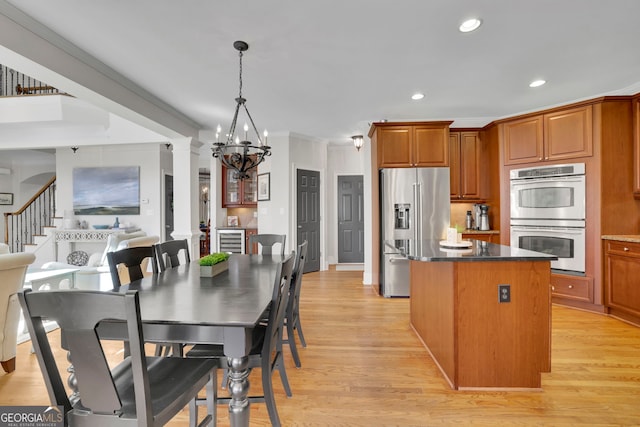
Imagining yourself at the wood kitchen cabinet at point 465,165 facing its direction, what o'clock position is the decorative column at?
The decorative column is roughly at 2 o'clock from the wood kitchen cabinet.

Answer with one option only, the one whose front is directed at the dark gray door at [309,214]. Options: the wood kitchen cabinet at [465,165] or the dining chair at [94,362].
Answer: the dining chair

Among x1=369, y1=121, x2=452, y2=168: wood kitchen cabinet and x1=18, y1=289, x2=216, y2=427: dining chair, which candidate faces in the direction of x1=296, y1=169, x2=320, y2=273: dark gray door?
the dining chair

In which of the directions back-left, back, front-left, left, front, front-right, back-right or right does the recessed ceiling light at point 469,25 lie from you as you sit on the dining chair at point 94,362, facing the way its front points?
front-right

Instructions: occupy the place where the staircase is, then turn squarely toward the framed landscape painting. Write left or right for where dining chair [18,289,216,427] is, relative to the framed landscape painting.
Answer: right

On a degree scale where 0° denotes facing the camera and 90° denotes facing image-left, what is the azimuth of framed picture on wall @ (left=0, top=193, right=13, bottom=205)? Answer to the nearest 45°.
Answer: approximately 0°

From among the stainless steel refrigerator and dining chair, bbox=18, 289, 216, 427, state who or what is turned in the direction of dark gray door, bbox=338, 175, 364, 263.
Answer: the dining chair

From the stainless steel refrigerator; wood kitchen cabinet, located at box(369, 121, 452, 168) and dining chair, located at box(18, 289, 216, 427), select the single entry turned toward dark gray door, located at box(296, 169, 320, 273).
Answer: the dining chair

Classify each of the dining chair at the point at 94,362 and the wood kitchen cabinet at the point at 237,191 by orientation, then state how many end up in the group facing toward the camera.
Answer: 1

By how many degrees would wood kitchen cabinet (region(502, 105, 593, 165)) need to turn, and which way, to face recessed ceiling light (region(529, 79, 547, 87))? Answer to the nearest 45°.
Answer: approximately 45° to its left

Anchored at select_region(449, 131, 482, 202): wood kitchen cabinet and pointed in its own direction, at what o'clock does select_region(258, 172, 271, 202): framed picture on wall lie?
The framed picture on wall is roughly at 3 o'clock from the wood kitchen cabinet.

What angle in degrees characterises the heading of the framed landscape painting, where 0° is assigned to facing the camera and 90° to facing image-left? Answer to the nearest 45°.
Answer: approximately 0°

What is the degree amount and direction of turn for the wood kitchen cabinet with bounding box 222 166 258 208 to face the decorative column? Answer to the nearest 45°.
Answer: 0° — it already faces it

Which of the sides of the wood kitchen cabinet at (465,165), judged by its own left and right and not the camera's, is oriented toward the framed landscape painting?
right
